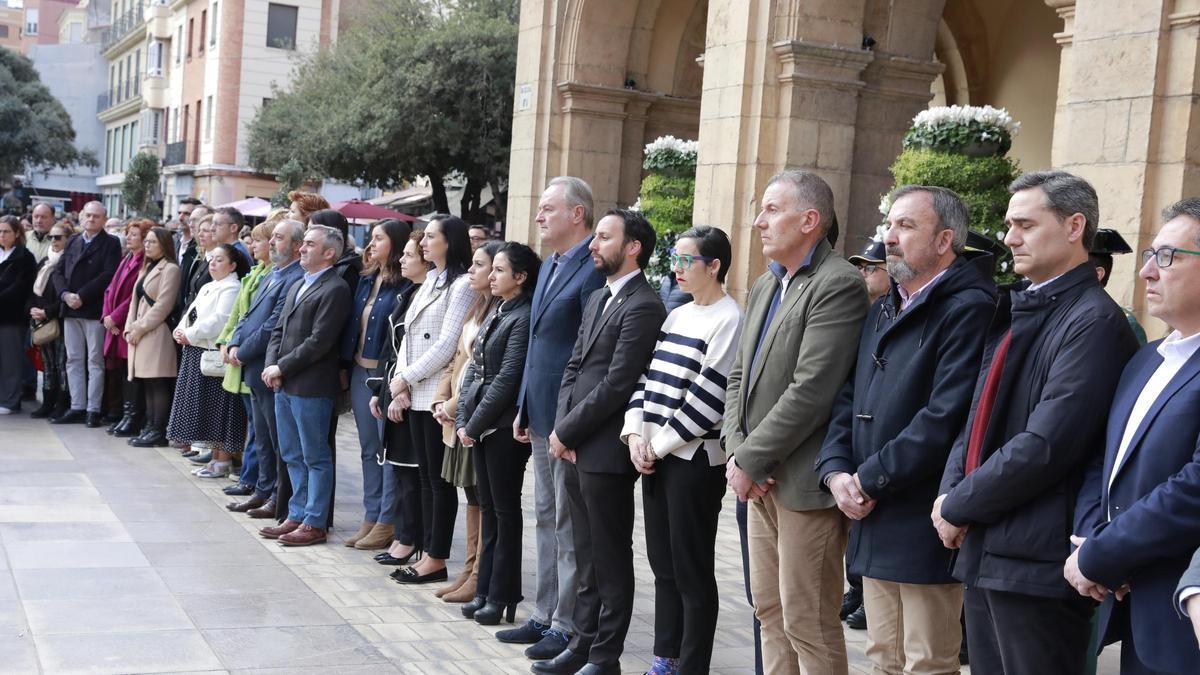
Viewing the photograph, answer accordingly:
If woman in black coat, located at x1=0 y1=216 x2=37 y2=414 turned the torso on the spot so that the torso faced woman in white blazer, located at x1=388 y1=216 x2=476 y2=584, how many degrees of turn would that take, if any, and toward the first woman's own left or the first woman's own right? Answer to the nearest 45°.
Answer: approximately 45° to the first woman's own left

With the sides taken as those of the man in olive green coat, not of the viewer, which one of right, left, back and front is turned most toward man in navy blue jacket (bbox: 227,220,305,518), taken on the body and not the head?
right

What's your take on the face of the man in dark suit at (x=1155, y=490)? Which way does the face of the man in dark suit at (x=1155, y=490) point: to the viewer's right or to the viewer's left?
to the viewer's left

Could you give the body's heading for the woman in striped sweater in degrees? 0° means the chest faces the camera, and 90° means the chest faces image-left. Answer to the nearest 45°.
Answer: approximately 45°

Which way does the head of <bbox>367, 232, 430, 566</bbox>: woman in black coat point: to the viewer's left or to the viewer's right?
to the viewer's left

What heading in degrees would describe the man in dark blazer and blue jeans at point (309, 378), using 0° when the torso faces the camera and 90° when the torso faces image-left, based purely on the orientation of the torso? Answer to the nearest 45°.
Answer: approximately 45°

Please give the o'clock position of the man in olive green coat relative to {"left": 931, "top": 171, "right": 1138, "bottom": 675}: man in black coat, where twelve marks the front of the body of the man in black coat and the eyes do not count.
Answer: The man in olive green coat is roughly at 3 o'clock from the man in black coat.

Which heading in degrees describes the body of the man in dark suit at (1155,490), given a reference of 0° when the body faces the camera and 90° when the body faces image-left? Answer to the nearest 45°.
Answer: approximately 45°

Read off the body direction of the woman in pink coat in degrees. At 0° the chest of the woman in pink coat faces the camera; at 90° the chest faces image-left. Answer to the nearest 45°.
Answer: approximately 45°

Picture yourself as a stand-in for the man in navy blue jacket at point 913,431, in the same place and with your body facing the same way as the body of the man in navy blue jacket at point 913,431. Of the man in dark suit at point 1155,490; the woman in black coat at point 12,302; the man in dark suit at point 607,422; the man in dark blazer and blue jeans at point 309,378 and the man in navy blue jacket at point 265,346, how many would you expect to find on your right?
4

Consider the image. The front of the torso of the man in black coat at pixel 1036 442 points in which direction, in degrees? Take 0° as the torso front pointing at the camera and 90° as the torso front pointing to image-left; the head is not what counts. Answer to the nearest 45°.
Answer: approximately 45°

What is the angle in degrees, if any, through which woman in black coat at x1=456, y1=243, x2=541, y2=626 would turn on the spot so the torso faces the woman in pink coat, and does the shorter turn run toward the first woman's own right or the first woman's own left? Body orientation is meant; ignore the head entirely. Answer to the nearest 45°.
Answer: approximately 90° to the first woman's own right

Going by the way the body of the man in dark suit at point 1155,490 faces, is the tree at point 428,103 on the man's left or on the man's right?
on the man's right
